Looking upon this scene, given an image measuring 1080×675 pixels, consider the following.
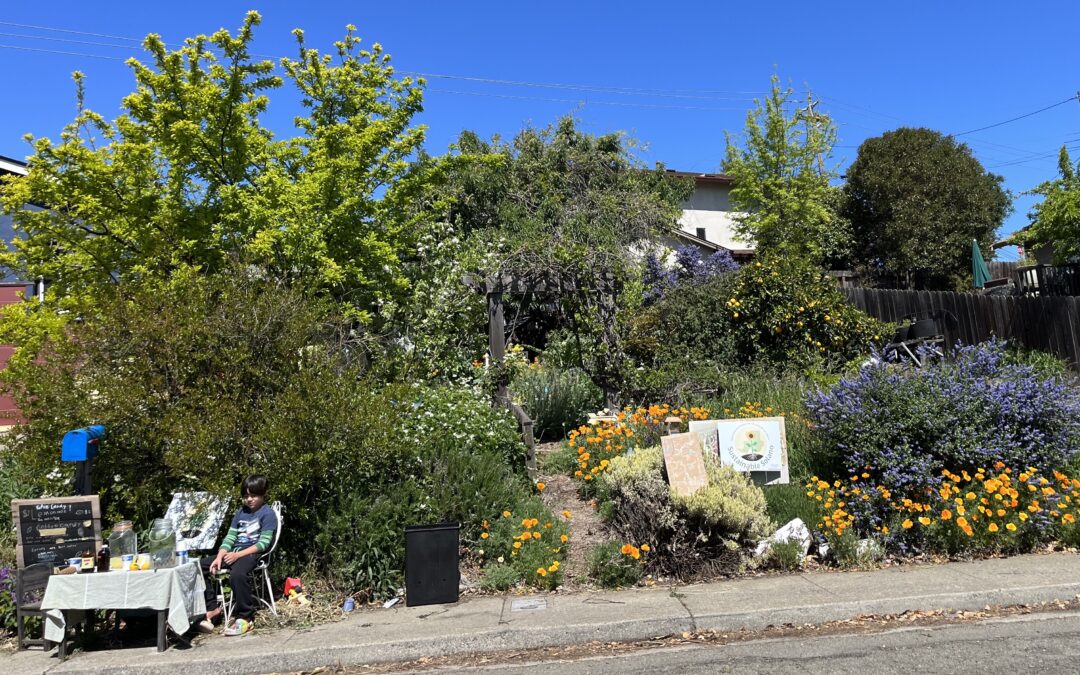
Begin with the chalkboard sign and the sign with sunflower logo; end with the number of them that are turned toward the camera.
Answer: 2

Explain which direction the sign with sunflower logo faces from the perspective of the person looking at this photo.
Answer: facing the viewer

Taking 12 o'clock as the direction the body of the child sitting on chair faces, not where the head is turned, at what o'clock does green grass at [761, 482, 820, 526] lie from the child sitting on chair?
The green grass is roughly at 8 o'clock from the child sitting on chair.

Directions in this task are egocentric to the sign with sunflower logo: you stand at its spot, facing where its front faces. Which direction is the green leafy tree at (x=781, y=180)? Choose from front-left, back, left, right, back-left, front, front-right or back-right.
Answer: back

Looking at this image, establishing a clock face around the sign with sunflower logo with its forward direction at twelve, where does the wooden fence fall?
The wooden fence is roughly at 7 o'clock from the sign with sunflower logo.

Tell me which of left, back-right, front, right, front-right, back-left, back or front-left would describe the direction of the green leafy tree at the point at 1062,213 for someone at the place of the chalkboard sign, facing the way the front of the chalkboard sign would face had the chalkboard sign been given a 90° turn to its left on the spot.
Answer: front

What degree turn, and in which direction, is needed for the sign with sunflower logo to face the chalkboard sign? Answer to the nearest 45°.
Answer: approximately 45° to its right

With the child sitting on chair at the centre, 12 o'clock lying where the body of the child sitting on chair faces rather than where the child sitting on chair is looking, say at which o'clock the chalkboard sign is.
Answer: The chalkboard sign is roughly at 2 o'clock from the child sitting on chair.

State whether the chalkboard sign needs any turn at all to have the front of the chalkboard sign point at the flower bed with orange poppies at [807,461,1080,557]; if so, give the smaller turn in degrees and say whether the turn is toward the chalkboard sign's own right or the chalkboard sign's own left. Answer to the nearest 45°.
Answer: approximately 45° to the chalkboard sign's own left

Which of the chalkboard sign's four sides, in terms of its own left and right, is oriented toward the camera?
front

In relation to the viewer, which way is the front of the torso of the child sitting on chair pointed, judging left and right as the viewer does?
facing the viewer and to the left of the viewer

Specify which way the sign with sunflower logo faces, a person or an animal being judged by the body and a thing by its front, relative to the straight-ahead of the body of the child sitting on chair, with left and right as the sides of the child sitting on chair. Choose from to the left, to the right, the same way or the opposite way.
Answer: the same way

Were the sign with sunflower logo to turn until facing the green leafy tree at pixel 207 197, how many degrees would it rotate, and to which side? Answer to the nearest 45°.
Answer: approximately 90° to its right

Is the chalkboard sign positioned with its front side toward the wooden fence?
no

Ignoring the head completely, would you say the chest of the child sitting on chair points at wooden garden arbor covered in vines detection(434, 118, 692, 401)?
no

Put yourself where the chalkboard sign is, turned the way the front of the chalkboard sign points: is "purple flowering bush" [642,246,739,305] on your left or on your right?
on your left
